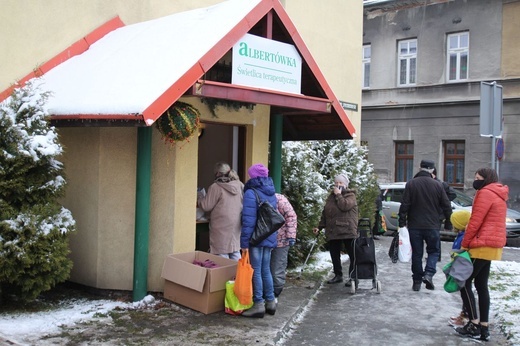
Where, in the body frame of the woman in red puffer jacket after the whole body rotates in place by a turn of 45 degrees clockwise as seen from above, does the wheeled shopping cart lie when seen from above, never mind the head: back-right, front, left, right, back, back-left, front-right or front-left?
front

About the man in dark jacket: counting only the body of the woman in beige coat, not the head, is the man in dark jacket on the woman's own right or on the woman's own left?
on the woman's own right

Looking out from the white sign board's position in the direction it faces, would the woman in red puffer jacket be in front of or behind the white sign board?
in front

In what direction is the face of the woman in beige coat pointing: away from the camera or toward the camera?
away from the camera

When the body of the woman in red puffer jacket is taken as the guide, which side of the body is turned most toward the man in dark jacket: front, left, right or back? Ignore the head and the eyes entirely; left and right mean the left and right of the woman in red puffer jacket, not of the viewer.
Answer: right
